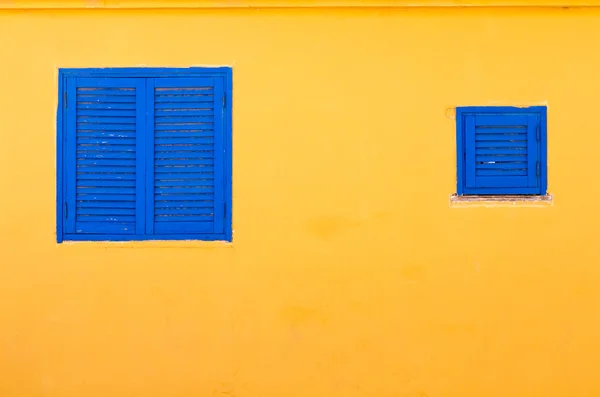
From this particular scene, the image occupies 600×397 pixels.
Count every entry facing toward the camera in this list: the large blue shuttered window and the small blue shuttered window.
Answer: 2

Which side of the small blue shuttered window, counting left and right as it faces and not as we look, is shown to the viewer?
front

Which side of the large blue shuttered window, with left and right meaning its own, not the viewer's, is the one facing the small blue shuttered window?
left

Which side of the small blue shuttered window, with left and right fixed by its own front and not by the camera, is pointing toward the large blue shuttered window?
right
